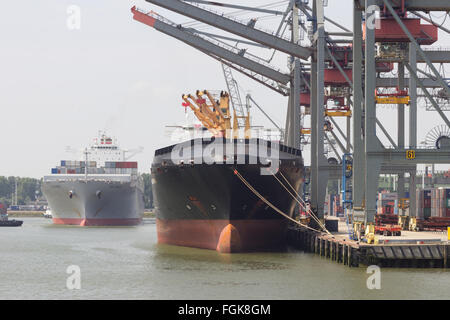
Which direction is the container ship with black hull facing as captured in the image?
toward the camera
